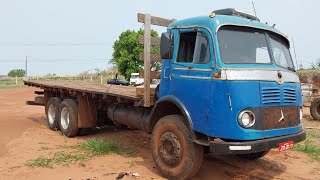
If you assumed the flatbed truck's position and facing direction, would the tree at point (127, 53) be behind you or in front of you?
behind

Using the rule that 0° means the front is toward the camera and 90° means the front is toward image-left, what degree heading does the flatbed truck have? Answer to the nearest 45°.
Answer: approximately 315°
